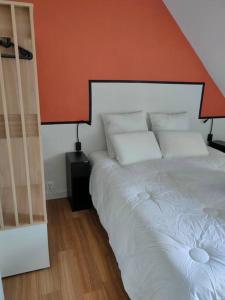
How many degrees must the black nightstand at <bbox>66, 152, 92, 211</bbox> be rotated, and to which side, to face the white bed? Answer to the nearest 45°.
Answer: approximately 45° to its left

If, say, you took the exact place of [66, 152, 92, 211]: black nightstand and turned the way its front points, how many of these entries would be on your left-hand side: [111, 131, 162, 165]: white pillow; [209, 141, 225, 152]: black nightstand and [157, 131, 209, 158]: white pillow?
3

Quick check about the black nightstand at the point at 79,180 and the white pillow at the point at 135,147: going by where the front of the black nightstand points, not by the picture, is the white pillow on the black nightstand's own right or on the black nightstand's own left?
on the black nightstand's own left

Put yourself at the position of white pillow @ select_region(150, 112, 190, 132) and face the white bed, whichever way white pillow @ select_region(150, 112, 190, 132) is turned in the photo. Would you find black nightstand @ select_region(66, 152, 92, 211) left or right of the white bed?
right

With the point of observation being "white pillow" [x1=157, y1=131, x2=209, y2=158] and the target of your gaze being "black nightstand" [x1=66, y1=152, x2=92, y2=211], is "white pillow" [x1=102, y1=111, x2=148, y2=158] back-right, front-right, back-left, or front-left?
front-right

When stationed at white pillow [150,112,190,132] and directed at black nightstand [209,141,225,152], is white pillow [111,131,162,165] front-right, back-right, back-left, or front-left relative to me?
back-right

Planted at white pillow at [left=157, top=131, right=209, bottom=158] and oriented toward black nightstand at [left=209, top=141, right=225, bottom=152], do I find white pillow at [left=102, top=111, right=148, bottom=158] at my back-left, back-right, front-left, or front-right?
back-left

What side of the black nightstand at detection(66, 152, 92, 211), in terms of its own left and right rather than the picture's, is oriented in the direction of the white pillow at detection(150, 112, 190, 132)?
left

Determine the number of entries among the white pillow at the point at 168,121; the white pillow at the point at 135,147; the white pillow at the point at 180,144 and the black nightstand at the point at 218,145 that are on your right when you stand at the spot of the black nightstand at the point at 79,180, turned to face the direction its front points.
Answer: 0

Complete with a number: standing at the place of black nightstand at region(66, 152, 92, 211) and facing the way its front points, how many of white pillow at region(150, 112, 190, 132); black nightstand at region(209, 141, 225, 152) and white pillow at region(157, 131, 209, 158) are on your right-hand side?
0

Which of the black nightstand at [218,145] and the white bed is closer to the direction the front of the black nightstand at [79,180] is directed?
the white bed

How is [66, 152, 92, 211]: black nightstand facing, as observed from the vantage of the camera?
facing the viewer

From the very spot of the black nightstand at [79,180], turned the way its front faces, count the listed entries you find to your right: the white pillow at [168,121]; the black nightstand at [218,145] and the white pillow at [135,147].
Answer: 0

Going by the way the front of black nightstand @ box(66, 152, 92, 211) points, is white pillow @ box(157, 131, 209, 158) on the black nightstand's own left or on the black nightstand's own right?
on the black nightstand's own left

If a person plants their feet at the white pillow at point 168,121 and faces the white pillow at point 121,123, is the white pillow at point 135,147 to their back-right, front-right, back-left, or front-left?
front-left

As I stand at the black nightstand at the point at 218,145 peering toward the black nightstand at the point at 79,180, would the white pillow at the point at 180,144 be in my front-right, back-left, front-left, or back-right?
front-left
